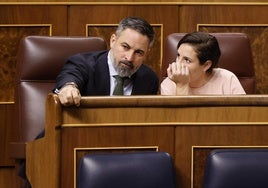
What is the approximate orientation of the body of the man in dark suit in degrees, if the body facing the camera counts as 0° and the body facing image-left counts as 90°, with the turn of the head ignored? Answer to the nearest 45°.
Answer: approximately 0°
